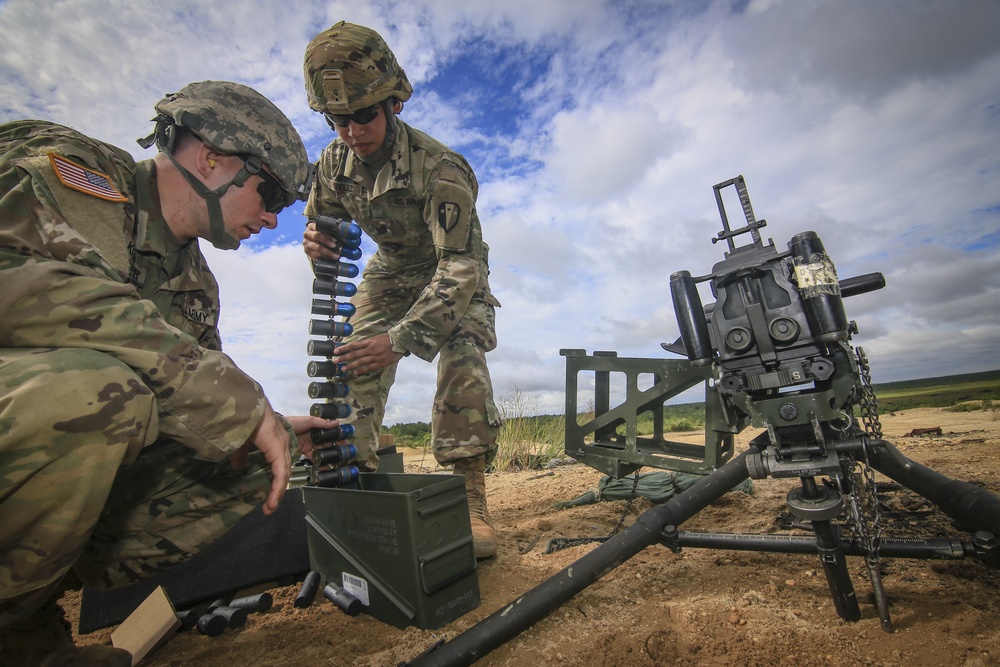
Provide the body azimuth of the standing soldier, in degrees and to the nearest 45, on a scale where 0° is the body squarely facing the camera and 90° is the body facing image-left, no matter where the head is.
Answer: approximately 45°

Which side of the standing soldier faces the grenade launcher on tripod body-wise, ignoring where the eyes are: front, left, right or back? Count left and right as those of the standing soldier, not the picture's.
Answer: left

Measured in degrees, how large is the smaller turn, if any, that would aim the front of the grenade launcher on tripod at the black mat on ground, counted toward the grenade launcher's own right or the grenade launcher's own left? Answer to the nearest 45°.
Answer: approximately 90° to the grenade launcher's own left

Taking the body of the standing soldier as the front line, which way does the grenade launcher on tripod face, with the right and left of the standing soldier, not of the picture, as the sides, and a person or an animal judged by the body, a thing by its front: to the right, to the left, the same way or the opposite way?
the opposite way

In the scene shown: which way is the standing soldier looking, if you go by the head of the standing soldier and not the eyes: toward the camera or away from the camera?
toward the camera

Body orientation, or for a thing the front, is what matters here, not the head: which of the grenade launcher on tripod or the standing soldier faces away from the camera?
the grenade launcher on tripod

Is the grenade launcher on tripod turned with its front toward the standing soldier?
no

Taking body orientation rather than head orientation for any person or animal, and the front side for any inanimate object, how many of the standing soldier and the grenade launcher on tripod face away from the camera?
1

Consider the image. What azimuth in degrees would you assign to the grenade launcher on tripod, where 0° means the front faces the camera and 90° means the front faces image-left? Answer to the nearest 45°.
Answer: approximately 180°
